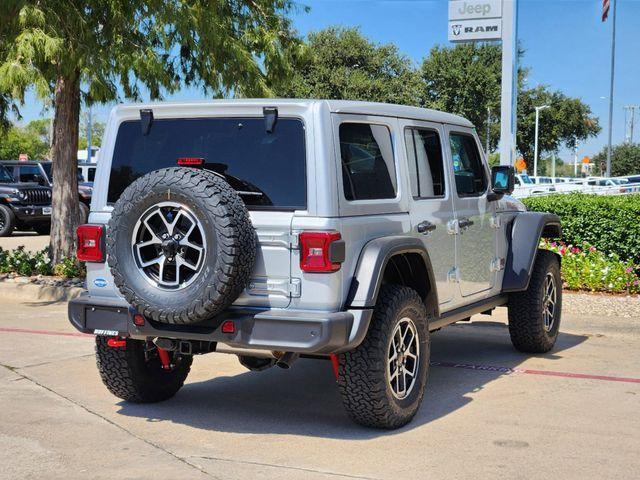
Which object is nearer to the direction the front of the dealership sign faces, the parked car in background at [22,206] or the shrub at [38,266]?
the shrub

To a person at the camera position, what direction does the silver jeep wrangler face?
facing away from the viewer and to the right of the viewer

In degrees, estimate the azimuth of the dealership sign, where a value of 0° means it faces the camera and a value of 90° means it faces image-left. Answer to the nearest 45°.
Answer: approximately 0°

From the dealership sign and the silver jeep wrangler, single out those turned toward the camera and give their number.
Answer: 1

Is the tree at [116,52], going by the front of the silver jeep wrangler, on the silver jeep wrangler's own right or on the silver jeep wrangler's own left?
on the silver jeep wrangler's own left

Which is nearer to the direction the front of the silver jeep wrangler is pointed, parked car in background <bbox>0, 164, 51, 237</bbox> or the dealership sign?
the dealership sign
